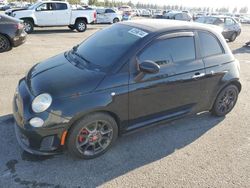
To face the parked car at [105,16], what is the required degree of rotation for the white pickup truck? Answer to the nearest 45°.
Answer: approximately 135° to its right

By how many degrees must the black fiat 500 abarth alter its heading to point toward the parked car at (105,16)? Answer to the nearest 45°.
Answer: approximately 135° to its right

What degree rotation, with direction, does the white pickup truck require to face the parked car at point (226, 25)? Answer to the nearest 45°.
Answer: approximately 180°

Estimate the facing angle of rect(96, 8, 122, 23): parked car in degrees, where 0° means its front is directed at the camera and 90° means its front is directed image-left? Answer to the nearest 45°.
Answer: approximately 90°

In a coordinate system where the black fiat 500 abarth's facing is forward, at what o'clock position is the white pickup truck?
The white pickup truck is roughly at 4 o'clock from the black fiat 500 abarth.

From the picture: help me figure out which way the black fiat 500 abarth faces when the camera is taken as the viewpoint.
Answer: facing the viewer and to the left of the viewer

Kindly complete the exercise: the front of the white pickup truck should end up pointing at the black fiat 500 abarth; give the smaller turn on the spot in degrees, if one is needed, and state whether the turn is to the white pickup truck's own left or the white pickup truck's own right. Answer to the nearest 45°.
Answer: approximately 90° to the white pickup truck's own left

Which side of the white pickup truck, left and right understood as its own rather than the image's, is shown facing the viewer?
left

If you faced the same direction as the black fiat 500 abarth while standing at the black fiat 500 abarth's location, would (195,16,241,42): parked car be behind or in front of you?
behind

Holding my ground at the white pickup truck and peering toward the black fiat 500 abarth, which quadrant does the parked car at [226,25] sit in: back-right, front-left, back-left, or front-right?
front-left
